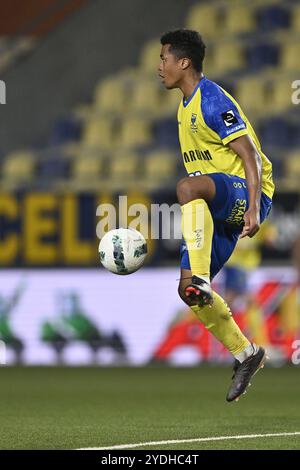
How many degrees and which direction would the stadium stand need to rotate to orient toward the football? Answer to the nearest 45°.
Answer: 0° — it already faces it

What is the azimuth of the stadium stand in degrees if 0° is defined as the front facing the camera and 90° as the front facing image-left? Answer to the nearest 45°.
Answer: approximately 0°

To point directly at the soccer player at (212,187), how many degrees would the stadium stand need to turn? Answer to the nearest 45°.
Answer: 0° — it already faces them
